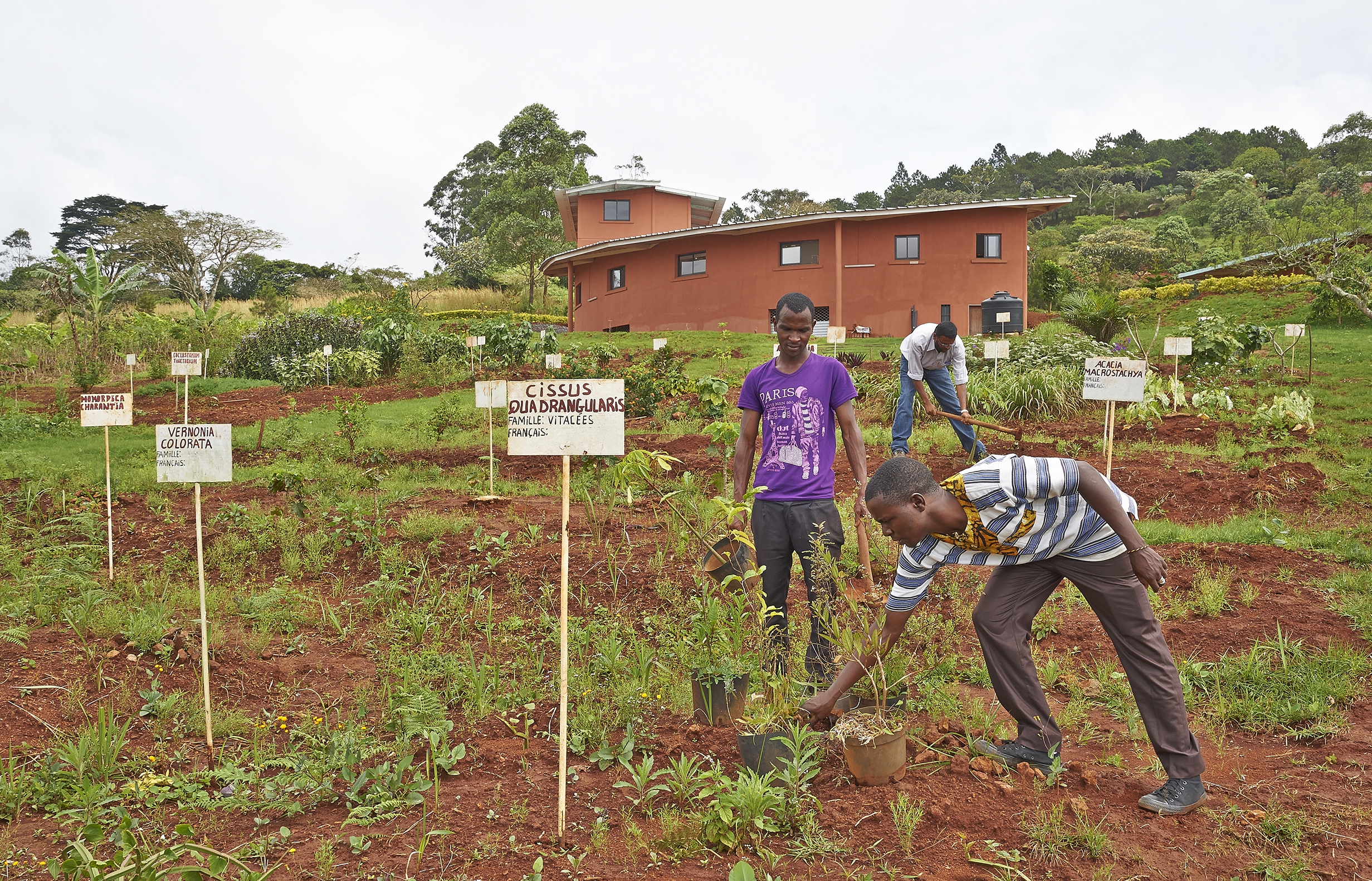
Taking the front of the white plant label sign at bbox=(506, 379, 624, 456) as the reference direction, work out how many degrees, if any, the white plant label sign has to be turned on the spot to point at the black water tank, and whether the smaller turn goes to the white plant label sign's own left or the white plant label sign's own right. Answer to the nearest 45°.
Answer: approximately 135° to the white plant label sign's own left

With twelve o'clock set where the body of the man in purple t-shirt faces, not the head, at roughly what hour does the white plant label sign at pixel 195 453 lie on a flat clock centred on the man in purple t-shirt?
The white plant label sign is roughly at 3 o'clock from the man in purple t-shirt.

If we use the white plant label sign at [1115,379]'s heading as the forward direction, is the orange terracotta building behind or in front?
behind

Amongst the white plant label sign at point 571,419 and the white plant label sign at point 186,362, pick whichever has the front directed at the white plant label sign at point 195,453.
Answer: the white plant label sign at point 186,362

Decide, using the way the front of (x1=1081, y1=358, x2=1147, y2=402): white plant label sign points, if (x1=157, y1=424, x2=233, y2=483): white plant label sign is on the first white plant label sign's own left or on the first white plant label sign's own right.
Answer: on the first white plant label sign's own right

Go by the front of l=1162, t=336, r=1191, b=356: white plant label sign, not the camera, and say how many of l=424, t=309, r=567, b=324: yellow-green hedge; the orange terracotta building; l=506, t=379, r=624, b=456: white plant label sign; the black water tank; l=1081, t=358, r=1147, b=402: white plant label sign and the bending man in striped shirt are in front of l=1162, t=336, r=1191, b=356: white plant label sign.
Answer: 3
